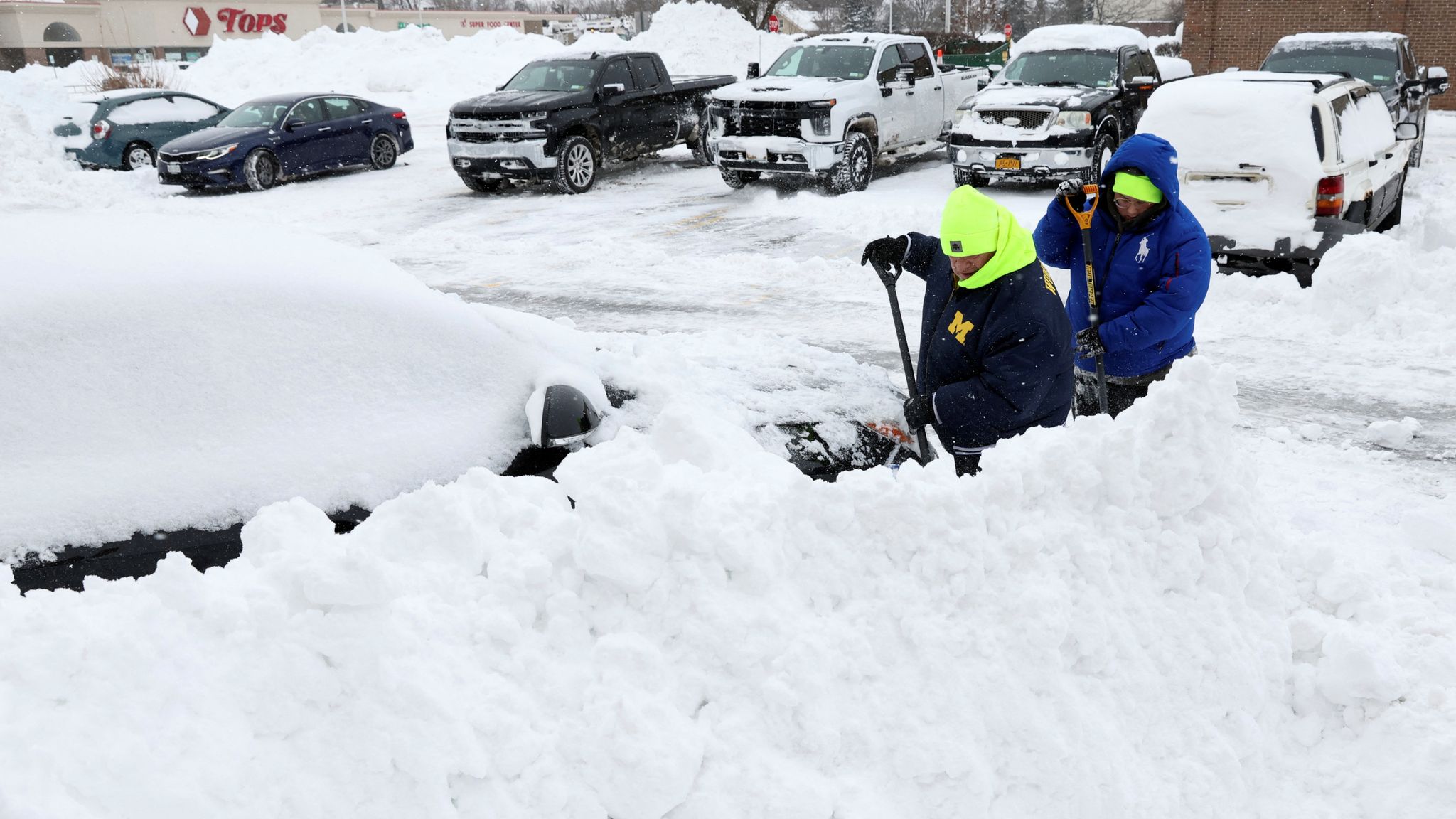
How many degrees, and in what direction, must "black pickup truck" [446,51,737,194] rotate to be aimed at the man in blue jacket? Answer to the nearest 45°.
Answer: approximately 45° to its left

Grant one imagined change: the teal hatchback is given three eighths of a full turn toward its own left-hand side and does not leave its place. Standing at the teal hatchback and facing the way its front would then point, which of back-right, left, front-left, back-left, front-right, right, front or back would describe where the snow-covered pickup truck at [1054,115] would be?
back-left

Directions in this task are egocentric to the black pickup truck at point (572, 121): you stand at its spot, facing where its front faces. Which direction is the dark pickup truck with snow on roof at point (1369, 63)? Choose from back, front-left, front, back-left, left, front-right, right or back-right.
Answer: back-left

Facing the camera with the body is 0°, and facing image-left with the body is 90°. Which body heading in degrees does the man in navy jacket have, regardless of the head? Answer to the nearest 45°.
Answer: approximately 45°

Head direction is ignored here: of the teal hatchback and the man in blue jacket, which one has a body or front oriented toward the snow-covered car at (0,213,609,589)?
the man in blue jacket

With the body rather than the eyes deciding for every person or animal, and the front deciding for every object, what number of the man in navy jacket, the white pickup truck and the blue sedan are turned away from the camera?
0

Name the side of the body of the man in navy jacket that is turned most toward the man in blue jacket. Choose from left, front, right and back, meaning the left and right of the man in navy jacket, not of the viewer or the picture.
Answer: back

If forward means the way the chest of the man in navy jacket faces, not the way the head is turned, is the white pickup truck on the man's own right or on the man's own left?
on the man's own right

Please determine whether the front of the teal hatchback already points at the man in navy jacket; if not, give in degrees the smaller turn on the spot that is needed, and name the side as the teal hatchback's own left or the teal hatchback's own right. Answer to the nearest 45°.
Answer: approximately 135° to the teal hatchback's own right

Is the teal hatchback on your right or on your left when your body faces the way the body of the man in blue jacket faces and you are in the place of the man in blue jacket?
on your right

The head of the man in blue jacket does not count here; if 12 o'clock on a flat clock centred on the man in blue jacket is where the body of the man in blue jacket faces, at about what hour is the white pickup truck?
The white pickup truck is roughly at 4 o'clock from the man in blue jacket.

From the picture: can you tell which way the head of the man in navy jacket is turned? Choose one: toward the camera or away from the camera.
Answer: toward the camera

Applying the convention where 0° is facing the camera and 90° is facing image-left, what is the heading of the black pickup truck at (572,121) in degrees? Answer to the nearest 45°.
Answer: approximately 45°

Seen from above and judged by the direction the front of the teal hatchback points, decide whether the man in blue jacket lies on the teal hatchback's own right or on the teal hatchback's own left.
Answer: on the teal hatchback's own right

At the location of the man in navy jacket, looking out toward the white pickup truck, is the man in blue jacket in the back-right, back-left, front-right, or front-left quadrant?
front-right

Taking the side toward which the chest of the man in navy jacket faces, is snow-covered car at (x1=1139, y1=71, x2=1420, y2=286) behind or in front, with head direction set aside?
behind
